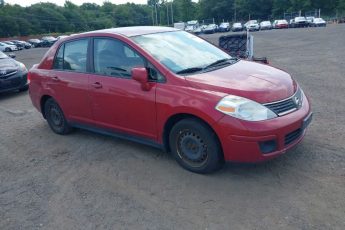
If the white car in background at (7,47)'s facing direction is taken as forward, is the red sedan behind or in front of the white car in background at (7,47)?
in front

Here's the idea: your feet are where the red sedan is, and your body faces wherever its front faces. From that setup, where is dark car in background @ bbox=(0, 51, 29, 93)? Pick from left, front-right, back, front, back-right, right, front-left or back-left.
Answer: back

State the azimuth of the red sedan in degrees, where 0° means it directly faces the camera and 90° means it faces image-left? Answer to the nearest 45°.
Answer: approximately 315°

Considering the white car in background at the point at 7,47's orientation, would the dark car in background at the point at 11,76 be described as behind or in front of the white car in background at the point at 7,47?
in front

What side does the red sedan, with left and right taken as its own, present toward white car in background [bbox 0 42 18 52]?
back

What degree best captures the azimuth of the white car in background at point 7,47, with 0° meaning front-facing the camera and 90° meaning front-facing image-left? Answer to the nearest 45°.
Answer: approximately 315°
